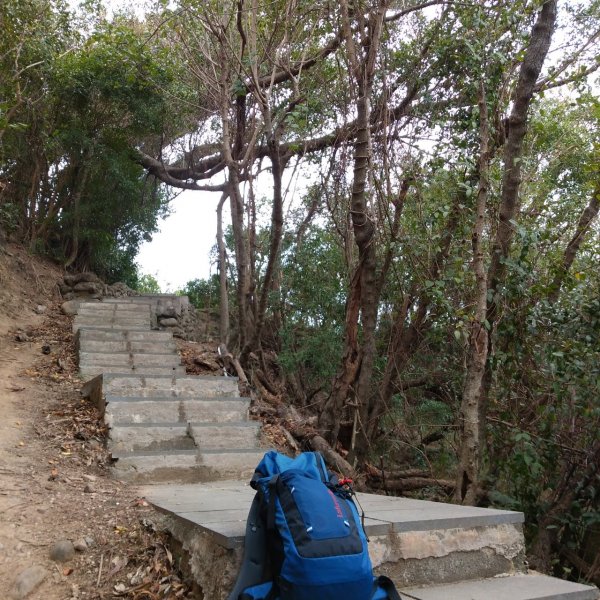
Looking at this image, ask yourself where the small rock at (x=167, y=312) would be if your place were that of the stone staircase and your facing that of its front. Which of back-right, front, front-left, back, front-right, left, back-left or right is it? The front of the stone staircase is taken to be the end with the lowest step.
back

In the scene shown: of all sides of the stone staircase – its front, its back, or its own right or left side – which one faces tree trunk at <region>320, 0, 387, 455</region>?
left

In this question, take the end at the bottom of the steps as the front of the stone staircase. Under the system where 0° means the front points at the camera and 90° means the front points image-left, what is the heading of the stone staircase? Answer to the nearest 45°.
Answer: approximately 0°

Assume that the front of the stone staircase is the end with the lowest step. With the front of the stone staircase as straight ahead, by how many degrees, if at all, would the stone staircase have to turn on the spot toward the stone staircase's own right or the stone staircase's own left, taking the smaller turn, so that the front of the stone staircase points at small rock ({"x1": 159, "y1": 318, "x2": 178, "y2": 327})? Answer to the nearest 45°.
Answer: approximately 180°

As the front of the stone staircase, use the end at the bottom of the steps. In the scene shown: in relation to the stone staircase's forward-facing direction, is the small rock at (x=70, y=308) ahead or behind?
behind

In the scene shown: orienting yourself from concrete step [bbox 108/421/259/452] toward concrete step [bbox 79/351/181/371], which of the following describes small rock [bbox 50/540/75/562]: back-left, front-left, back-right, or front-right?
back-left

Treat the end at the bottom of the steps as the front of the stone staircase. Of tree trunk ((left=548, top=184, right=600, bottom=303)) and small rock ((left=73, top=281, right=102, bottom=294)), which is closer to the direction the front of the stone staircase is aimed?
the tree trunk

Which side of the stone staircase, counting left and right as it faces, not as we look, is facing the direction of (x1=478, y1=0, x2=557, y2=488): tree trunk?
left

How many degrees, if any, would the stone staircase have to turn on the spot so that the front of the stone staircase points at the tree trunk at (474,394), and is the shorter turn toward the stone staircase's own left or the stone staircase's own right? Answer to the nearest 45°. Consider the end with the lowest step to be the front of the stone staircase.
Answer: approximately 45° to the stone staircase's own left

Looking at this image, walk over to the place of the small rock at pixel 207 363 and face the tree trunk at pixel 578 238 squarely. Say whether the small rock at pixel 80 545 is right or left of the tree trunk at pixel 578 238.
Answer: right

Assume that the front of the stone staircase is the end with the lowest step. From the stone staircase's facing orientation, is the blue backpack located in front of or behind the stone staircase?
in front

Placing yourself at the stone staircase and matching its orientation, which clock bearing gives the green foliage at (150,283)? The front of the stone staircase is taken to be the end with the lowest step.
The green foliage is roughly at 6 o'clock from the stone staircase.

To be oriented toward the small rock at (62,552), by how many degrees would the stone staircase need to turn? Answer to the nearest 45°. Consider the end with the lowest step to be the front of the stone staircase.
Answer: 0° — it already faces it
